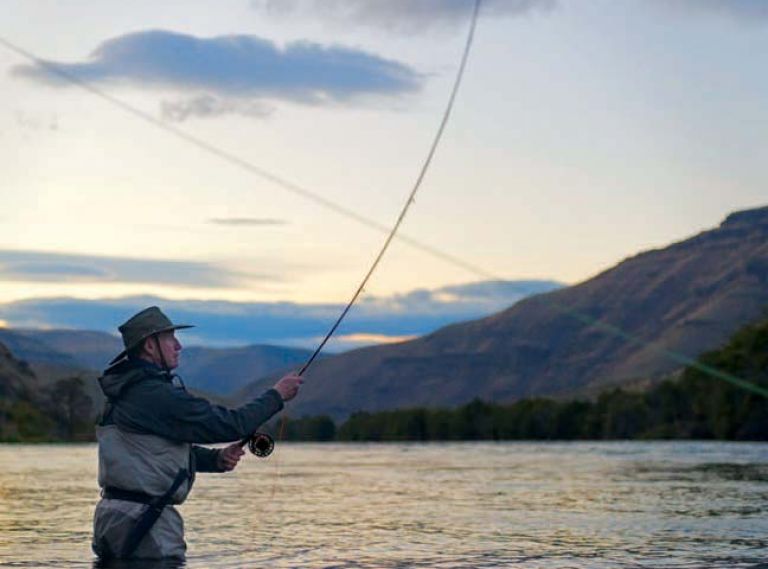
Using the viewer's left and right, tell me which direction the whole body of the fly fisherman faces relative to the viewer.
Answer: facing to the right of the viewer

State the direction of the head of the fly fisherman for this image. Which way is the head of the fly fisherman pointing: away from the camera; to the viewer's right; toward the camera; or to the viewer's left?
to the viewer's right
